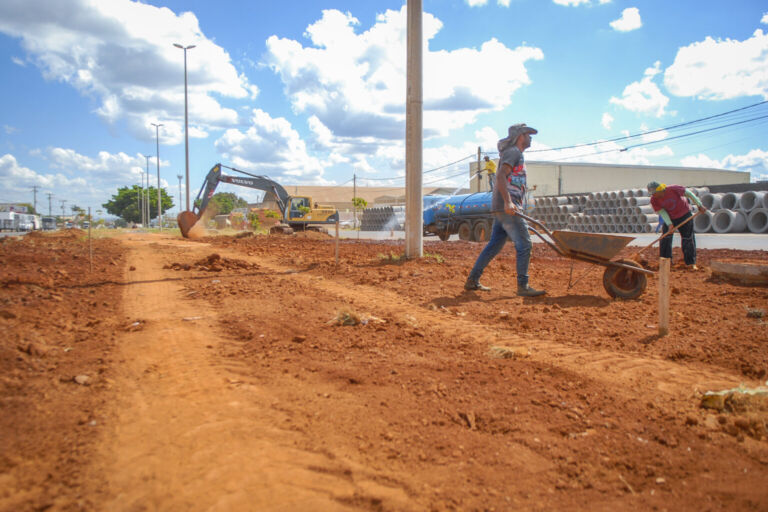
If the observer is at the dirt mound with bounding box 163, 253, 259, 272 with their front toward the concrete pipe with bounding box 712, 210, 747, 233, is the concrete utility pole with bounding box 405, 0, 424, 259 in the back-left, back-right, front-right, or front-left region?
front-right

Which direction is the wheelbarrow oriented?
to the viewer's right

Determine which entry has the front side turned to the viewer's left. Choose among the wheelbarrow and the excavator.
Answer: the excavator

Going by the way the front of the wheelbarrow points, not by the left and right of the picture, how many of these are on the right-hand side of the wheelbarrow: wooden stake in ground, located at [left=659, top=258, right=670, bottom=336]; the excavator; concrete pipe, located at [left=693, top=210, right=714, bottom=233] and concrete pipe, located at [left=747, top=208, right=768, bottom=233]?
1

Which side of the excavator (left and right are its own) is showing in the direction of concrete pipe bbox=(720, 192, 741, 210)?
back

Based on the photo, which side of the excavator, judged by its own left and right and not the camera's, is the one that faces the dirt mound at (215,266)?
left

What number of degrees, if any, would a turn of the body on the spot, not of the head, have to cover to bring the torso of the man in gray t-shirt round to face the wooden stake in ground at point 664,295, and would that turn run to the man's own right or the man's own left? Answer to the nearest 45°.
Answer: approximately 45° to the man's own right

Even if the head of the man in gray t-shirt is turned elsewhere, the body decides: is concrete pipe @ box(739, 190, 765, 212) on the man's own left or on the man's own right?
on the man's own left

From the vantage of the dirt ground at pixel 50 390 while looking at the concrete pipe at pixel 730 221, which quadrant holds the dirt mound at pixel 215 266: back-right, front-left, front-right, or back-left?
front-left

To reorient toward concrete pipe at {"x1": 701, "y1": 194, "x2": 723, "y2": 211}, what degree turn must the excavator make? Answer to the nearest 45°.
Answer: approximately 180°

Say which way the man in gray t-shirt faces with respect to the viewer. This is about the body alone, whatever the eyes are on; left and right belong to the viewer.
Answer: facing to the right of the viewer

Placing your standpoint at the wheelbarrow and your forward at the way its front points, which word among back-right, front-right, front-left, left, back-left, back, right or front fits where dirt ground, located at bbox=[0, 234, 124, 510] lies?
back-right

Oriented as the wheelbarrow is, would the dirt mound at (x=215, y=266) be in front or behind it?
behind

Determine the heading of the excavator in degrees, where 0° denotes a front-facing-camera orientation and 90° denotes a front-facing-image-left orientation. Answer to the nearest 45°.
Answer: approximately 90°

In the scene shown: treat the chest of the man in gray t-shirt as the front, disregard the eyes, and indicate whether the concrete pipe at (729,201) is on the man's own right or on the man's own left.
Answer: on the man's own left
